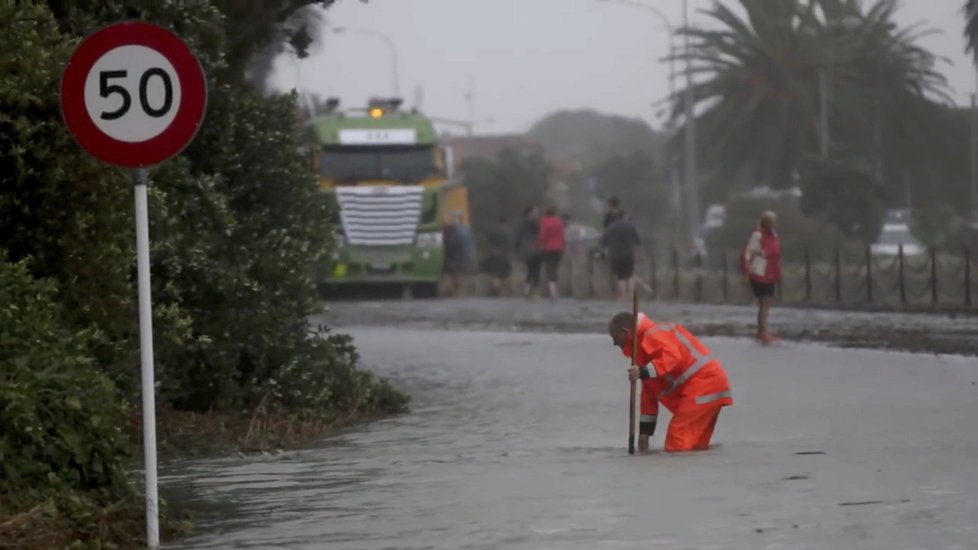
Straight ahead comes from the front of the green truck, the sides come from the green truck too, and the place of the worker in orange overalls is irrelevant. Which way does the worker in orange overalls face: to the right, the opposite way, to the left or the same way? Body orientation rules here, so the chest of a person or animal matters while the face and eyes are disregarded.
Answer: to the right

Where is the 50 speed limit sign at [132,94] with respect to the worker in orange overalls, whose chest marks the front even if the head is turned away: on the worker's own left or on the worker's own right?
on the worker's own left

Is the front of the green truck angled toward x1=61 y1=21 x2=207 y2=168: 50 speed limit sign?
yes

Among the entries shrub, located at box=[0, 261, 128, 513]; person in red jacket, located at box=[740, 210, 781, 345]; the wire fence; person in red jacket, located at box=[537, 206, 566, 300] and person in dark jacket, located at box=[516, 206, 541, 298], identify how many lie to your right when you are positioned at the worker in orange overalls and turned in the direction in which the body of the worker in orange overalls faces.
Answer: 4

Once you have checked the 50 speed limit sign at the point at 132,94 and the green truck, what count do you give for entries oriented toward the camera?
2

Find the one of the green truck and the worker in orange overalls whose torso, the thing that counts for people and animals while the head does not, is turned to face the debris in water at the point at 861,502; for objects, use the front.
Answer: the green truck

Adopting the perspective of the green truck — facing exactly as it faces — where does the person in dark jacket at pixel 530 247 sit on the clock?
The person in dark jacket is roughly at 10 o'clock from the green truck.

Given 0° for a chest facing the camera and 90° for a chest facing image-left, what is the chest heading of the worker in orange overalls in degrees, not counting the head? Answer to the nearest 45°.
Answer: approximately 90°

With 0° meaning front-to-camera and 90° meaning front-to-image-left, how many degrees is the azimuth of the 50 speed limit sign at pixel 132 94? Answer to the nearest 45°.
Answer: approximately 0°

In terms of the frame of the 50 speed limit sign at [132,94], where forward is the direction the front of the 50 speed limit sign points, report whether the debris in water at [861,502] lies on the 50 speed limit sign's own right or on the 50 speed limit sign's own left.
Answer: on the 50 speed limit sign's own left

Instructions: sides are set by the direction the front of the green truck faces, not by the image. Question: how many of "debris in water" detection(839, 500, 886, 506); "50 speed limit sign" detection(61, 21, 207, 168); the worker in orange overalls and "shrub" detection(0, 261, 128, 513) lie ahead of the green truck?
4

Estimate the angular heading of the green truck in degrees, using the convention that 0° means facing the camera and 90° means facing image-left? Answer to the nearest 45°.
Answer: approximately 0°
